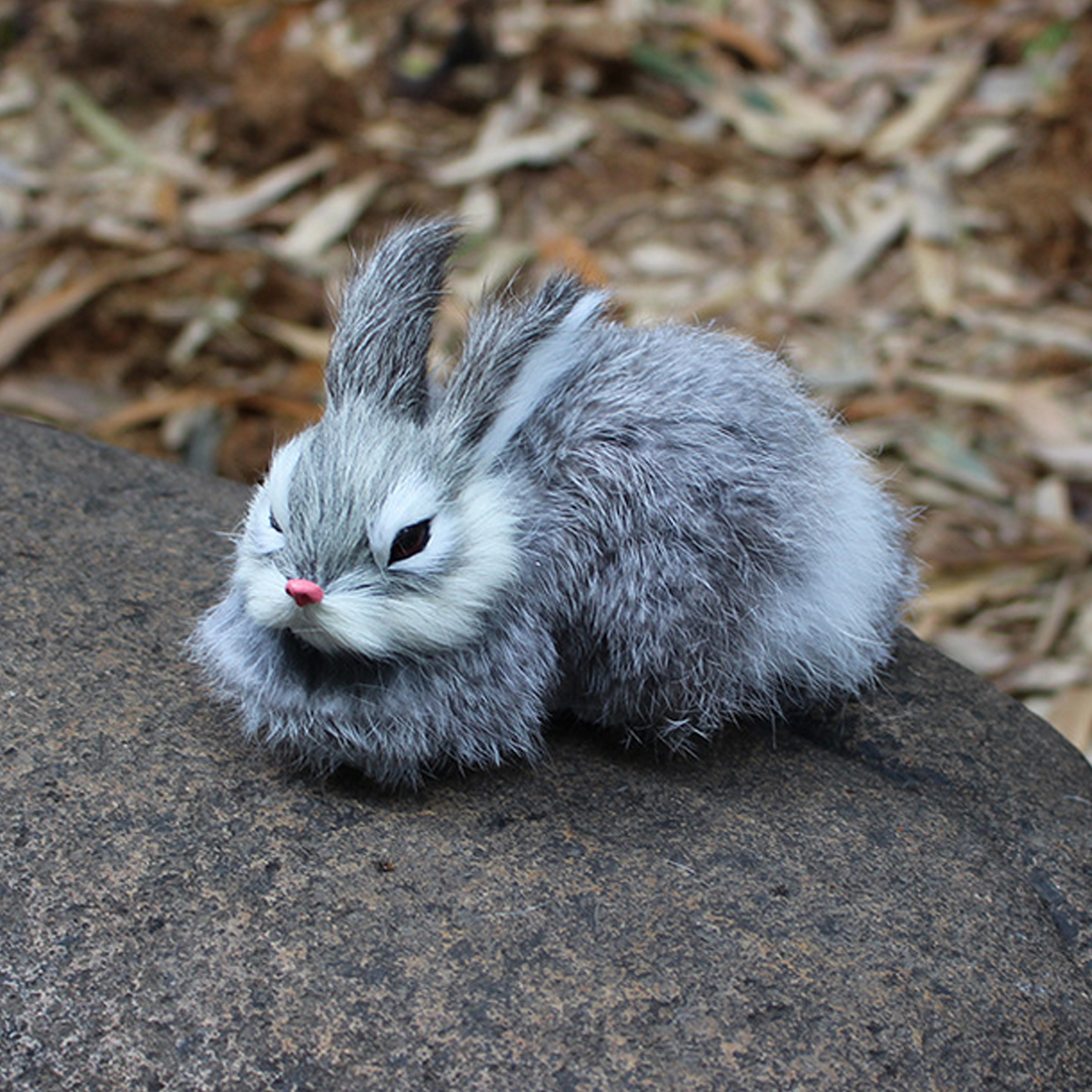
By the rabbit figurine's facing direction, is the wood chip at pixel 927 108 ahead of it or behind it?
behind

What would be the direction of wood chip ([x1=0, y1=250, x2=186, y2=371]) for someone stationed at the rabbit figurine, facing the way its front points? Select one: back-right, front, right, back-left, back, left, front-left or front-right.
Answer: right

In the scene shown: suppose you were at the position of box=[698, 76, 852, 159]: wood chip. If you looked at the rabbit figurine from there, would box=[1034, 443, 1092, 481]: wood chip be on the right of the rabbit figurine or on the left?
left

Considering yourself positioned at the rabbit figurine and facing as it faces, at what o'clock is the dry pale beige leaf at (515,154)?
The dry pale beige leaf is roughly at 4 o'clock from the rabbit figurine.

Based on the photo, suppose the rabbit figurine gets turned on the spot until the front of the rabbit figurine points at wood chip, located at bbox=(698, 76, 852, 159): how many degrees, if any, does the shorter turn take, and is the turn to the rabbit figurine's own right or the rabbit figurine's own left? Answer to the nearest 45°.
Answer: approximately 135° to the rabbit figurine's own right

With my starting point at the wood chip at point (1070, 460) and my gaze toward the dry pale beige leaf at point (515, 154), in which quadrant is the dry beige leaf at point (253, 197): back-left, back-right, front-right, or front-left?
front-left

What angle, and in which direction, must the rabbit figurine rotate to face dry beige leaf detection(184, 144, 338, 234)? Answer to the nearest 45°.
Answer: approximately 90° to its right

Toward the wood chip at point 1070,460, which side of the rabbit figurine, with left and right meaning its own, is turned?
back

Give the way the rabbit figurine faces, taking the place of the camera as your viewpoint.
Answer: facing the viewer and to the left of the viewer

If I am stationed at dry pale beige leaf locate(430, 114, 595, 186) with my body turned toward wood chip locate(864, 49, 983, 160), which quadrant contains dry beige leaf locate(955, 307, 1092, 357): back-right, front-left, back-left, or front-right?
front-right
